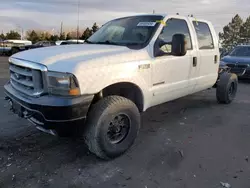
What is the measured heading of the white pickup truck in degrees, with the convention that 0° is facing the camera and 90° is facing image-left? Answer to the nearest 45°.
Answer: approximately 45°

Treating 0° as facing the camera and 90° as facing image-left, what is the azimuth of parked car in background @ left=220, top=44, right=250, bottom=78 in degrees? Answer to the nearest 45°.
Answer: approximately 45°

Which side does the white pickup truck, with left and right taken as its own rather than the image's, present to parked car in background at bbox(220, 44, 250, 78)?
back
